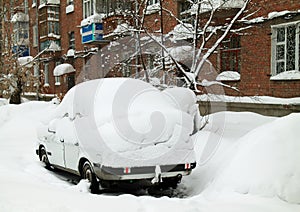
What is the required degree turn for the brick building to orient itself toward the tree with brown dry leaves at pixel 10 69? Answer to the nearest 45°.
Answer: approximately 90° to its right

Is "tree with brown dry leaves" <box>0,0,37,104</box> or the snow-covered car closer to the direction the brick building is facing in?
the snow-covered car

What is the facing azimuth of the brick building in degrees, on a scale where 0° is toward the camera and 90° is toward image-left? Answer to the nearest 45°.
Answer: approximately 45°

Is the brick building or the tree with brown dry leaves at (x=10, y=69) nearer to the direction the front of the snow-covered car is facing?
the tree with brown dry leaves

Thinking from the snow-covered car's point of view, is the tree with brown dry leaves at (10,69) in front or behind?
in front

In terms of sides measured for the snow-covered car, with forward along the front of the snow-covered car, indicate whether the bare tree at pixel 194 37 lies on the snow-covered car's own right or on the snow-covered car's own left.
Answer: on the snow-covered car's own right

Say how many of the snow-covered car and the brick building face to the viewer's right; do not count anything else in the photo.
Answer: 0

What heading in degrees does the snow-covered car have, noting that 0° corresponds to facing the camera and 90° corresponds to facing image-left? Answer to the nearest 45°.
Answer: approximately 135°

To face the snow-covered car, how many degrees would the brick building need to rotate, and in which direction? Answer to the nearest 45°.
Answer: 0° — it already faces it
